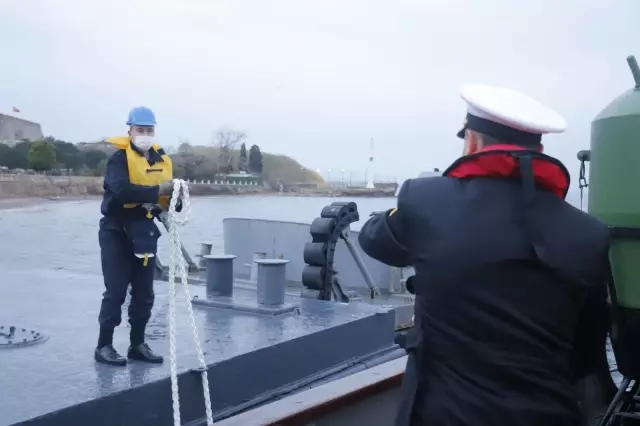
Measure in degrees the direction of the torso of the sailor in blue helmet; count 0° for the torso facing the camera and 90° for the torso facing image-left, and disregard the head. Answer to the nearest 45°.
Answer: approximately 315°

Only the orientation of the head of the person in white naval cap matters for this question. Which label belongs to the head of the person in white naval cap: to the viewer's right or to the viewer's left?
to the viewer's left

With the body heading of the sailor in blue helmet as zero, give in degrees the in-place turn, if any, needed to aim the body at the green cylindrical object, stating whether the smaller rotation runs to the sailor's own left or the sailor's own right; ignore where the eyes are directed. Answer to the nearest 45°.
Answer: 0° — they already face it

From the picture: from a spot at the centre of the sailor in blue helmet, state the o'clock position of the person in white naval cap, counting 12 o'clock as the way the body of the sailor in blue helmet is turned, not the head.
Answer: The person in white naval cap is roughly at 1 o'clock from the sailor in blue helmet.
